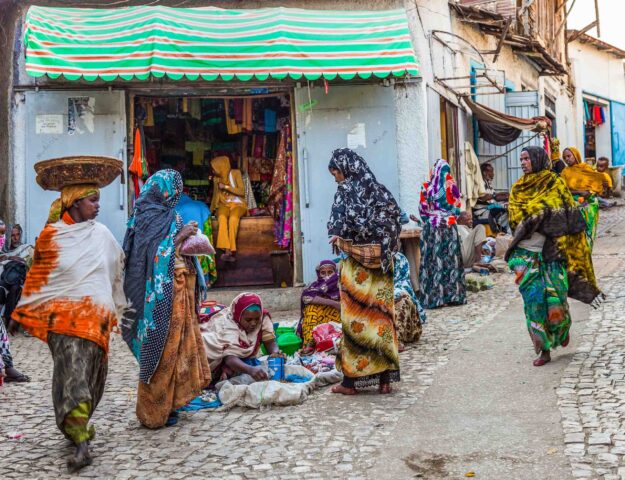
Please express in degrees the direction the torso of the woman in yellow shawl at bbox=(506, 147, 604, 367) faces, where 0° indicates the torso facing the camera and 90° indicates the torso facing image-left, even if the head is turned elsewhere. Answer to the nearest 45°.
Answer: approximately 45°

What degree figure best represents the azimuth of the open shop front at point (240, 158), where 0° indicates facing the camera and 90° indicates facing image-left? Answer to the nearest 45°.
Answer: approximately 0°

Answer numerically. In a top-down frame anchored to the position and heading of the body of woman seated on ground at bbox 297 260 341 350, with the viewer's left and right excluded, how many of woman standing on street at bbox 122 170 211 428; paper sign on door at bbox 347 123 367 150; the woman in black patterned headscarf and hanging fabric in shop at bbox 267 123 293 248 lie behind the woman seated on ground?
2

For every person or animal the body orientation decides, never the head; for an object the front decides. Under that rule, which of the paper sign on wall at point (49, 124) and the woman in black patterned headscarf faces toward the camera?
the paper sign on wall

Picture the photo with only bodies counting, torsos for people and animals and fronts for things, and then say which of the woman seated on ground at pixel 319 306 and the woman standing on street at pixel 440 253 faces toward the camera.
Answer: the woman seated on ground

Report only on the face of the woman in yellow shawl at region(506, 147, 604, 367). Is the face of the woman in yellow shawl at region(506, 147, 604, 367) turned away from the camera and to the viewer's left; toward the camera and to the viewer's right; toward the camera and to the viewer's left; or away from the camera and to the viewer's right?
toward the camera and to the viewer's left

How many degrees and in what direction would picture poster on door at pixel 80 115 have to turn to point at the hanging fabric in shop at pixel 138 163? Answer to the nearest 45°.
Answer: approximately 90° to its left

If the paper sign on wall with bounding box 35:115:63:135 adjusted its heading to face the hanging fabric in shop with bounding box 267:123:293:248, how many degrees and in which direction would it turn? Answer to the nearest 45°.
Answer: approximately 90° to its left

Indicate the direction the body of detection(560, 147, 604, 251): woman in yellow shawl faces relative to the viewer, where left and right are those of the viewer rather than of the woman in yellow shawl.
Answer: facing the viewer and to the left of the viewer

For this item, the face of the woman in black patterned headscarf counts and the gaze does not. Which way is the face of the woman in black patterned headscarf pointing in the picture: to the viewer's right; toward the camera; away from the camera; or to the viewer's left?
to the viewer's left

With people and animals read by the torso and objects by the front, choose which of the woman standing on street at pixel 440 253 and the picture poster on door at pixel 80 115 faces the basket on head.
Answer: the picture poster on door

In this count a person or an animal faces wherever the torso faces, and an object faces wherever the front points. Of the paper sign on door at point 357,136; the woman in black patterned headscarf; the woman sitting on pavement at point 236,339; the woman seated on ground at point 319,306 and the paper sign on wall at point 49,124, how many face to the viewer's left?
1

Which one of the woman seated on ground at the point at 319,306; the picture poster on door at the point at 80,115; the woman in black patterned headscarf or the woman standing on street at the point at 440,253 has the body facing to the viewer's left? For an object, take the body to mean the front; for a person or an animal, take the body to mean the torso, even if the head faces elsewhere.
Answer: the woman in black patterned headscarf

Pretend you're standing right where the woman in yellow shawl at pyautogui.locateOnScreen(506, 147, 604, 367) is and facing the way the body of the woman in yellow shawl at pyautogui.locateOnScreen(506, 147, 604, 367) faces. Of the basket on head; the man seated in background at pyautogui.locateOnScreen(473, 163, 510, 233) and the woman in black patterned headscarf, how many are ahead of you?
2
